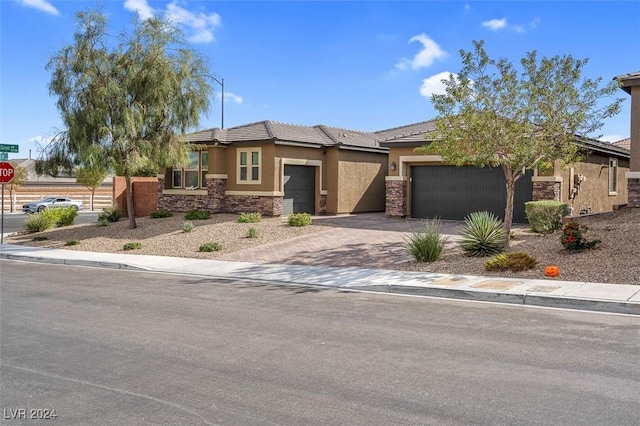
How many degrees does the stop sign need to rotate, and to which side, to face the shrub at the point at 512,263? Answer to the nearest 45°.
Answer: approximately 45° to its left

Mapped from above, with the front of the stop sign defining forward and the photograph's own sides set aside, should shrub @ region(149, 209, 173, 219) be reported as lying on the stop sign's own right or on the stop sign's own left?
on the stop sign's own left

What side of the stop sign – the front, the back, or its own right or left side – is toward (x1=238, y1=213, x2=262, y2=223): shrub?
left

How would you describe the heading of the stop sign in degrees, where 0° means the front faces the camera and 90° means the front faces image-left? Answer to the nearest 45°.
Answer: approximately 0°

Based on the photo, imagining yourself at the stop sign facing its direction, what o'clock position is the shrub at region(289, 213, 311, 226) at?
The shrub is roughly at 10 o'clock from the stop sign.

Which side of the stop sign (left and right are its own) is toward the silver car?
back

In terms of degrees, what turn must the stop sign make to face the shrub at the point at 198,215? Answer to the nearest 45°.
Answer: approximately 90° to its left
